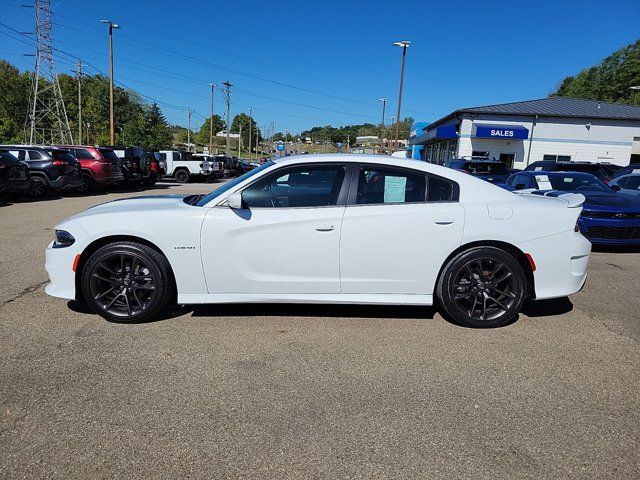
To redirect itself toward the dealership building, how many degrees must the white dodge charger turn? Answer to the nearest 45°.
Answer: approximately 135° to its right

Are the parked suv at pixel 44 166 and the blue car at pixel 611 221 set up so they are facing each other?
no

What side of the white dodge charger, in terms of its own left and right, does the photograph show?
left

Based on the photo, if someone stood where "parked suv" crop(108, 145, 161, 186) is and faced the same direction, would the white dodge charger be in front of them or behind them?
behind

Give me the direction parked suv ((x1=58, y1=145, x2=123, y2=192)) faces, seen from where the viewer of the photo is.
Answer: facing away from the viewer and to the left of the viewer

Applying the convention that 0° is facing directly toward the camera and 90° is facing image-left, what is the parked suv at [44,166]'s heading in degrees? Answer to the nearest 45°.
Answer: approximately 135°

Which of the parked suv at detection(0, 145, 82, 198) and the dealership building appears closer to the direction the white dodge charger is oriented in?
the parked suv

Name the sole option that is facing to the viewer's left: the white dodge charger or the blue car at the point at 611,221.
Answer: the white dodge charger

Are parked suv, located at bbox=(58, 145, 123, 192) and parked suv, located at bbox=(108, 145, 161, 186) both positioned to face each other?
no

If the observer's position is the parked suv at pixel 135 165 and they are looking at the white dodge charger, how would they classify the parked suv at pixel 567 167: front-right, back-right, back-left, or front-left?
front-left

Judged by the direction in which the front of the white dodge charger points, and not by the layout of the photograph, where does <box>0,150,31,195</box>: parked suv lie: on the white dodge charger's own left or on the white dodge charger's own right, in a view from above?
on the white dodge charger's own right

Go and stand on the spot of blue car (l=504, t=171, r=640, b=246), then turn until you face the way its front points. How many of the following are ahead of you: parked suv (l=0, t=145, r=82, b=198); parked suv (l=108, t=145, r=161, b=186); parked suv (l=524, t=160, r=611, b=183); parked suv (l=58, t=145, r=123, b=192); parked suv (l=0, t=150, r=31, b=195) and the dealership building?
0

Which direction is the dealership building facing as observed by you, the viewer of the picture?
facing the viewer and to the left of the viewer

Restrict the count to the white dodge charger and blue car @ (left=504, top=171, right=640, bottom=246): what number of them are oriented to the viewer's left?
1

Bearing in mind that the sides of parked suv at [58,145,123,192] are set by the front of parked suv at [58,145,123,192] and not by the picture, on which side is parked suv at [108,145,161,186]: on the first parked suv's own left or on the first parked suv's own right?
on the first parked suv's own right

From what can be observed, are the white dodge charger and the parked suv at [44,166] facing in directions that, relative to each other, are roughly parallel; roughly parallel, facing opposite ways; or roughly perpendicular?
roughly parallel
